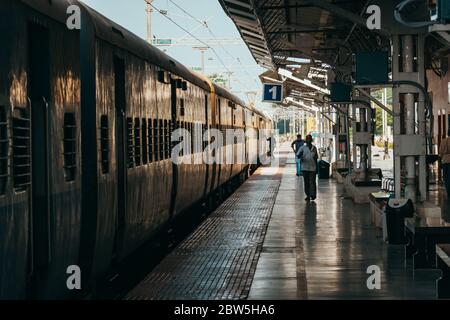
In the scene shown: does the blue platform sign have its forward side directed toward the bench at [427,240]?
yes

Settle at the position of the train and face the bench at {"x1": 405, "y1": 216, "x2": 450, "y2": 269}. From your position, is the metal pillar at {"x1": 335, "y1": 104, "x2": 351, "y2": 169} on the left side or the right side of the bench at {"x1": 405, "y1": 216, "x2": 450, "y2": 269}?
left

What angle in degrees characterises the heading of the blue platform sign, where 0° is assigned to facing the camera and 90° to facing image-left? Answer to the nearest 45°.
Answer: approximately 0°

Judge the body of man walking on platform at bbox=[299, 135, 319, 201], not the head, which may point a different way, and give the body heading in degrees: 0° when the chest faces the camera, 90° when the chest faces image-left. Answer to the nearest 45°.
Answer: approximately 0°
